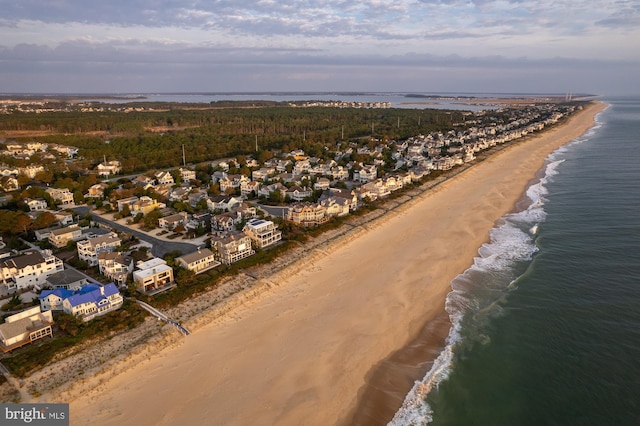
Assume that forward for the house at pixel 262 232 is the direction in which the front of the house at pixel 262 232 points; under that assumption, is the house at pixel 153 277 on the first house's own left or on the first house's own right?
on the first house's own right

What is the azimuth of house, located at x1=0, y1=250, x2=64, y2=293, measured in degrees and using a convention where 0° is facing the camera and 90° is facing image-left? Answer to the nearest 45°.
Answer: approximately 315°

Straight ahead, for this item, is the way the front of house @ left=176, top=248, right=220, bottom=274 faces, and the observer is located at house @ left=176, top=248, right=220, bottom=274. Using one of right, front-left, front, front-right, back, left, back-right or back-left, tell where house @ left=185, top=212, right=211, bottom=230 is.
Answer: back-left

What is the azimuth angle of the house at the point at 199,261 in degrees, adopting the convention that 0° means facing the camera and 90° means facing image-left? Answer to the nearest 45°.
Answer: approximately 315°

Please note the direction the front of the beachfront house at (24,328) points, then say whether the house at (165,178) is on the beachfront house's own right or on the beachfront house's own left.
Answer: on the beachfront house's own left

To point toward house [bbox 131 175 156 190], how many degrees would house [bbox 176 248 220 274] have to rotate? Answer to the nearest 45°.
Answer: approximately 135° to its left

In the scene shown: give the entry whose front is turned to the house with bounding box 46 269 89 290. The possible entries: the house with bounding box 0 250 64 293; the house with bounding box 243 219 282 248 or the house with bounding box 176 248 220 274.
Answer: the house with bounding box 0 250 64 293

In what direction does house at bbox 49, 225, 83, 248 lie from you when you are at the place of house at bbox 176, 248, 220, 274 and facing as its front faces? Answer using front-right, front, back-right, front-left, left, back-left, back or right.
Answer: back

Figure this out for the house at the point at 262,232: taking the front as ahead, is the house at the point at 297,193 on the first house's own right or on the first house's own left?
on the first house's own left
